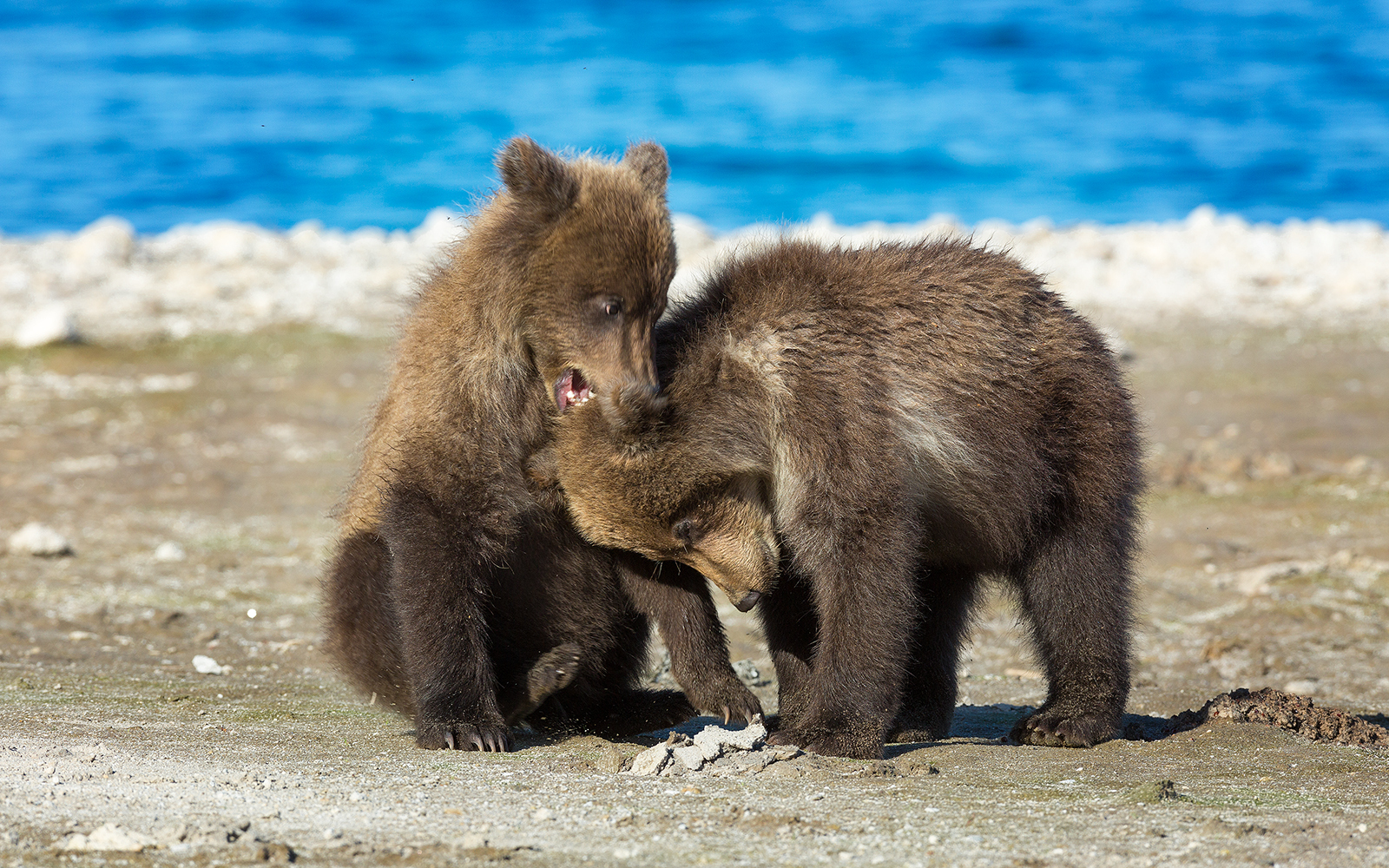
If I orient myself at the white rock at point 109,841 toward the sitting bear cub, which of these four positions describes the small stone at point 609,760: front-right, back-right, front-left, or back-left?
front-right

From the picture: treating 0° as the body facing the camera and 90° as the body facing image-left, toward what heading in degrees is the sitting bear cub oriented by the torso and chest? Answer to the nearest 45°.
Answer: approximately 315°

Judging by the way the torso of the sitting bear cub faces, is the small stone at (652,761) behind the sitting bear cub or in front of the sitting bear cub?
in front

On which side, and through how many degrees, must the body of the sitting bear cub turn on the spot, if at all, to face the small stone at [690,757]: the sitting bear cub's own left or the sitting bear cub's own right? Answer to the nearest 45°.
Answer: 0° — it already faces it

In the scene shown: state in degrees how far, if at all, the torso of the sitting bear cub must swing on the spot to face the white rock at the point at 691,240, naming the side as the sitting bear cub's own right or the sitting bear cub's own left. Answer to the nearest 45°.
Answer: approximately 135° to the sitting bear cub's own left

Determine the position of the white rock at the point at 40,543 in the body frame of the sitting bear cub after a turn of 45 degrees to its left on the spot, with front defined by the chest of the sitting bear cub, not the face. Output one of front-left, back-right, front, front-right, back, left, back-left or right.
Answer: back-left

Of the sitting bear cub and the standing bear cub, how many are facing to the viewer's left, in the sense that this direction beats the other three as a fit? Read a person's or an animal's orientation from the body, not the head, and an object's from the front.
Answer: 1

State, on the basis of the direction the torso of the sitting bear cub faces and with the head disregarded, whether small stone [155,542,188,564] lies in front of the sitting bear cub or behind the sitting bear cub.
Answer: behind

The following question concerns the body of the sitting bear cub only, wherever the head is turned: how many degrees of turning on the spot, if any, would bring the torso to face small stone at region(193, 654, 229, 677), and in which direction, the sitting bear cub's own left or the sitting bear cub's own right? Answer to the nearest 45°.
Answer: approximately 180°

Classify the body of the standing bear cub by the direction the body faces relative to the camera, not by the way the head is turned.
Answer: to the viewer's left

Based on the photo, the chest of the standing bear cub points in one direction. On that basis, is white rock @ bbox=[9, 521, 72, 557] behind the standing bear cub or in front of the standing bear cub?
in front
